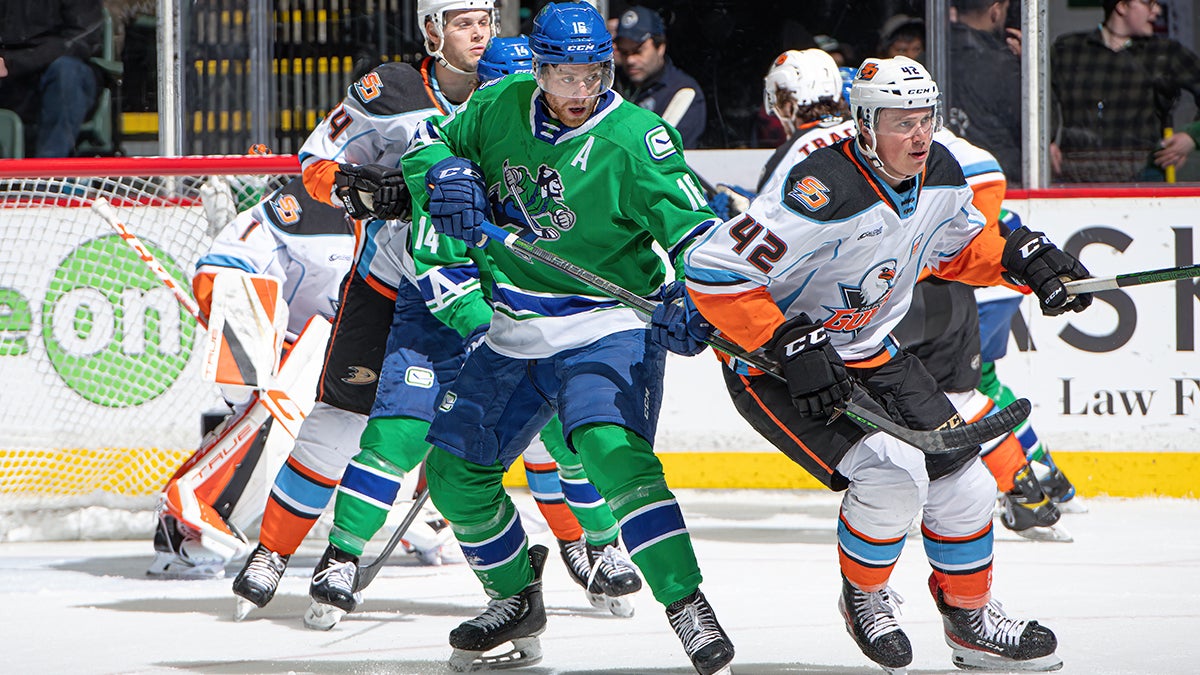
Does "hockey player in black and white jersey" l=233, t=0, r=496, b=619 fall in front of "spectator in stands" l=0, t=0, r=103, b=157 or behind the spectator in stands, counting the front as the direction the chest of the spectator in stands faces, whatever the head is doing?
in front

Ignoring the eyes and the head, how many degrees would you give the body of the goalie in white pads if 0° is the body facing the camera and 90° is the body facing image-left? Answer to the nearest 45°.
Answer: approximately 315°

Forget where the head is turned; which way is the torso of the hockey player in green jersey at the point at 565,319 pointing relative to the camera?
toward the camera

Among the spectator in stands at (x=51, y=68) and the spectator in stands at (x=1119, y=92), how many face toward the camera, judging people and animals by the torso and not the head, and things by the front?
2

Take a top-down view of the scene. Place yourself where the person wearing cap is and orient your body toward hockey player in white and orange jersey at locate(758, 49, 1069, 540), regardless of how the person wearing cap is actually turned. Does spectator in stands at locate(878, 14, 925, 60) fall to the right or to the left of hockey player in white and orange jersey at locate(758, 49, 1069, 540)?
left

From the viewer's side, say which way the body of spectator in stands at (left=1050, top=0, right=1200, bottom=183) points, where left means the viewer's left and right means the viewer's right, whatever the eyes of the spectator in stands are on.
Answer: facing the viewer

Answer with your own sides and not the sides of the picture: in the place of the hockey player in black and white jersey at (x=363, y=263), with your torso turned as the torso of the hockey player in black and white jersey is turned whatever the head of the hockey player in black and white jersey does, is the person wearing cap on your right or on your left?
on your left

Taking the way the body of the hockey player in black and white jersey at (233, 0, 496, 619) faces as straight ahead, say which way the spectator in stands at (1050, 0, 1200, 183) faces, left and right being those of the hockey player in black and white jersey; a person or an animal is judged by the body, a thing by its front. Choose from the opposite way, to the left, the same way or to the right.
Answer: to the right

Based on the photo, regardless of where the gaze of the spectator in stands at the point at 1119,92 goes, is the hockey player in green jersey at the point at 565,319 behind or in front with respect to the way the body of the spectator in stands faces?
in front
